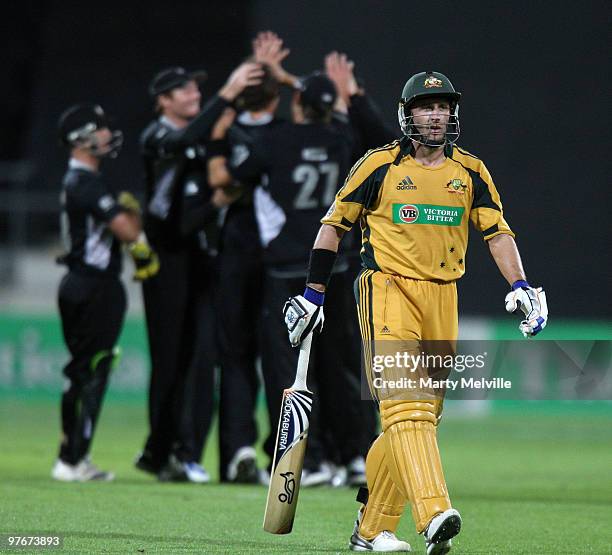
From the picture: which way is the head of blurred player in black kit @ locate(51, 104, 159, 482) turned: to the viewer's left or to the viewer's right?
to the viewer's right

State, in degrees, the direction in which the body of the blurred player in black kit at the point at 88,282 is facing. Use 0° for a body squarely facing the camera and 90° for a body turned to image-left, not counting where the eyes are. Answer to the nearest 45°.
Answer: approximately 270°

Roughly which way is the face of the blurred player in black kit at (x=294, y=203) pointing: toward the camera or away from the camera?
away from the camera

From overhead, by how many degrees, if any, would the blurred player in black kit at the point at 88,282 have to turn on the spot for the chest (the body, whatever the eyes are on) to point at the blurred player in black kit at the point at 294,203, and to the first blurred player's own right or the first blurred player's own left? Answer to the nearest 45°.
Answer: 0° — they already face them

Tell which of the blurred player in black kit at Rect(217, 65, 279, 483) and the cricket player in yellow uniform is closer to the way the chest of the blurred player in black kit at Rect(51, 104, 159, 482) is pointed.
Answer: the blurred player in black kit

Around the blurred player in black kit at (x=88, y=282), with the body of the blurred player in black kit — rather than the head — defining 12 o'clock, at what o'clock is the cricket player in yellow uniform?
The cricket player in yellow uniform is roughly at 2 o'clock from the blurred player in black kit.

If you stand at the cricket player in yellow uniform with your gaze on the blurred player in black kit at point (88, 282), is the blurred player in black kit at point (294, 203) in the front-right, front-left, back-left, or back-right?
front-right

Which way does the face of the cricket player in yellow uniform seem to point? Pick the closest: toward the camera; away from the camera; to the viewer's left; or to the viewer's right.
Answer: toward the camera

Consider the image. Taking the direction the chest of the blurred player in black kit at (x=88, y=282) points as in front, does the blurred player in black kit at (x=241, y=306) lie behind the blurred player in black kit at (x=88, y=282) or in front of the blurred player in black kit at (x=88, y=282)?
in front

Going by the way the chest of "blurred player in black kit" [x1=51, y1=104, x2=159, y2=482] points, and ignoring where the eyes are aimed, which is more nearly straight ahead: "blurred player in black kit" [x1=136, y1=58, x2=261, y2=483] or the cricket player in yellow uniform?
the blurred player in black kit

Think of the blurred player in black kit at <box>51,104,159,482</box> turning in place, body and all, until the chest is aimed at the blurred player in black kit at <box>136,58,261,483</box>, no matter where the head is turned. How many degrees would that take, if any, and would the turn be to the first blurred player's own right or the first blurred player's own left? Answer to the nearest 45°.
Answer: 0° — they already face them
